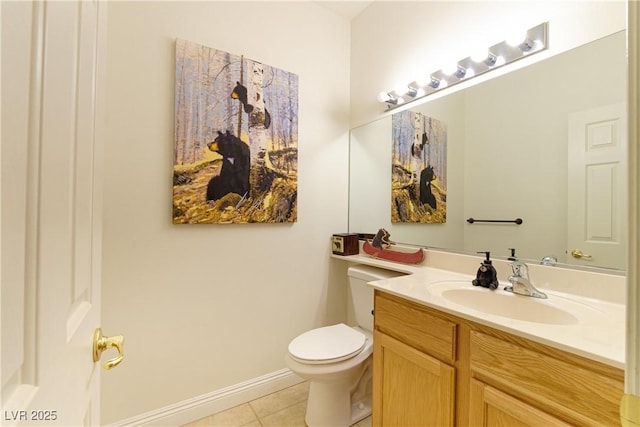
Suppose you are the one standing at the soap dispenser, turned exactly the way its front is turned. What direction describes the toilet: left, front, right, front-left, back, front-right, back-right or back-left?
front-right

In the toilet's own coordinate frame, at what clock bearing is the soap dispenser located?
The soap dispenser is roughly at 8 o'clock from the toilet.

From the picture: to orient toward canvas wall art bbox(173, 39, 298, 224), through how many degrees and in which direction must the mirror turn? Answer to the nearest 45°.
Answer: approximately 45° to its right

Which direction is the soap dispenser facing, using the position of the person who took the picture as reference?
facing the viewer and to the left of the viewer

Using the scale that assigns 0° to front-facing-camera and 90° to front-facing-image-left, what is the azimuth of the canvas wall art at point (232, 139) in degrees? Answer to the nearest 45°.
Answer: approximately 315°

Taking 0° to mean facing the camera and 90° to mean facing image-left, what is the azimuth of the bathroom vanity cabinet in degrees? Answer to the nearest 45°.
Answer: approximately 45°

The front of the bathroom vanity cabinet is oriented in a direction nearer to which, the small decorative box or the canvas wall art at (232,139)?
the canvas wall art

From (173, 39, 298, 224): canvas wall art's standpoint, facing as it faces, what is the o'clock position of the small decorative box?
The small decorative box is roughly at 10 o'clock from the canvas wall art.

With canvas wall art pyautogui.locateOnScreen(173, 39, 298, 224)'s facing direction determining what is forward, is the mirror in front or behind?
in front

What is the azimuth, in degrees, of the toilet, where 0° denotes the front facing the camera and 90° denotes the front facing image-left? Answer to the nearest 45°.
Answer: approximately 45°
